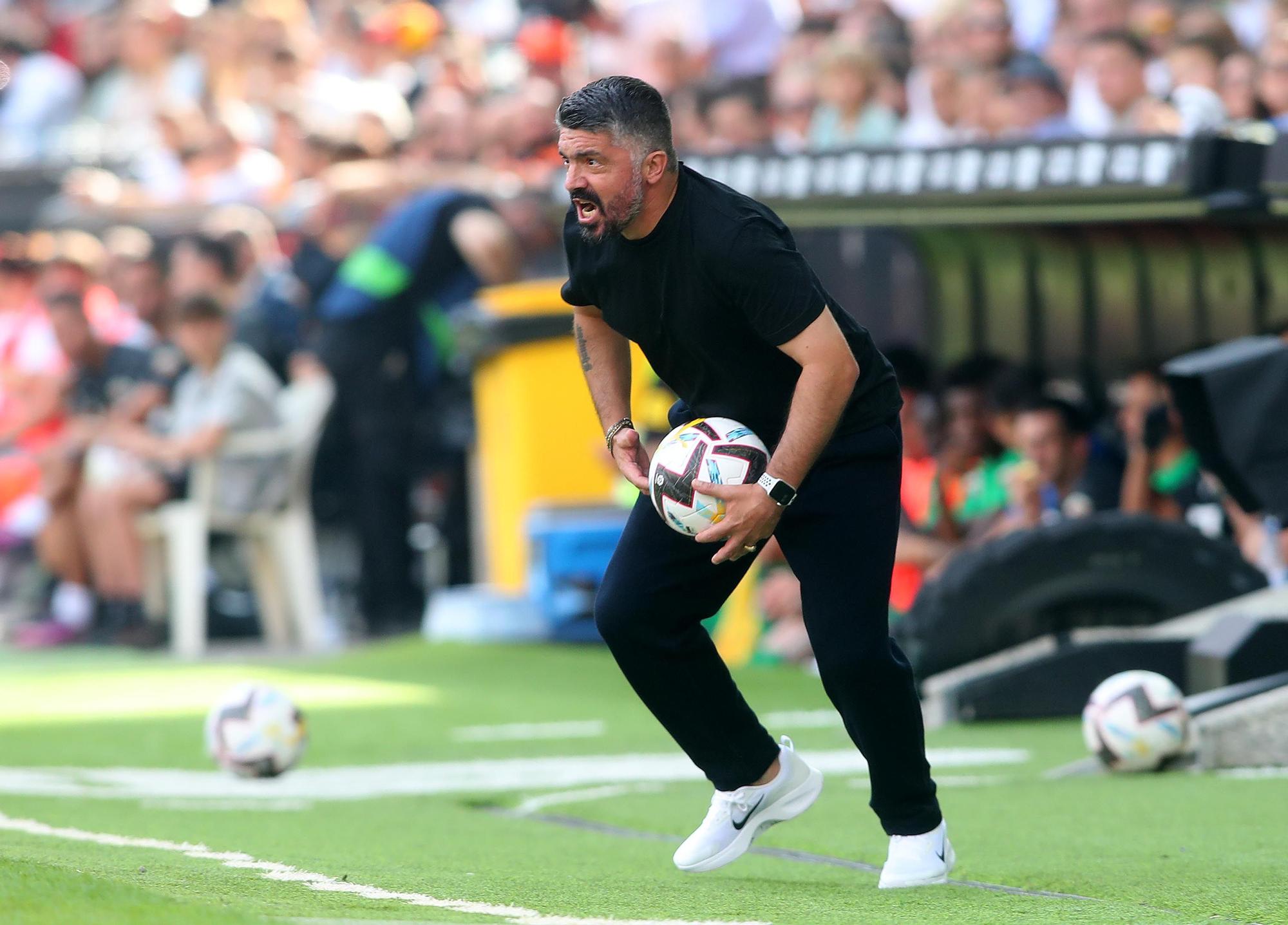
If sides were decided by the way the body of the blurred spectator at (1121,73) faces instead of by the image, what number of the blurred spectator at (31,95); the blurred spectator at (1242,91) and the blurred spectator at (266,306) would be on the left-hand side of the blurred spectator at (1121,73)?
1

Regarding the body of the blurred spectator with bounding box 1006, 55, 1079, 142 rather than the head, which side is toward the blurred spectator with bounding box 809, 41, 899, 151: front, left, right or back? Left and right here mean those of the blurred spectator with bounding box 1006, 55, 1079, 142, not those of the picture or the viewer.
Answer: right

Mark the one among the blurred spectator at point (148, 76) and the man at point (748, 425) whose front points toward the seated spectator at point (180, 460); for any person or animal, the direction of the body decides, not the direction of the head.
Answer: the blurred spectator

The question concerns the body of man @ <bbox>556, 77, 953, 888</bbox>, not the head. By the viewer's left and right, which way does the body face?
facing the viewer and to the left of the viewer

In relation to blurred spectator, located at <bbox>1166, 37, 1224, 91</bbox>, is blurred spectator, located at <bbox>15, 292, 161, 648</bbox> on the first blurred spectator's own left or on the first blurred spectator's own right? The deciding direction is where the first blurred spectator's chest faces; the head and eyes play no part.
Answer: on the first blurred spectator's own right

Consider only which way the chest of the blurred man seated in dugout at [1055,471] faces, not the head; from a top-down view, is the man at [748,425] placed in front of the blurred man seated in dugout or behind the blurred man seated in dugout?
in front
